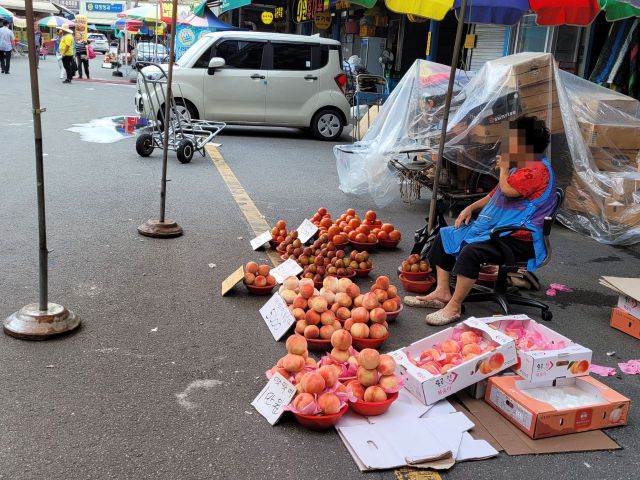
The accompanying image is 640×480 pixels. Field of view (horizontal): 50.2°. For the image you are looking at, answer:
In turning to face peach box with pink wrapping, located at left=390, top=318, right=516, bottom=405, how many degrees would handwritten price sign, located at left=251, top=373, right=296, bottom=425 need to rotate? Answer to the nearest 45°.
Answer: approximately 135° to its left

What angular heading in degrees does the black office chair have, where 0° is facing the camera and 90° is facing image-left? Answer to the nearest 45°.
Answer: approximately 90°

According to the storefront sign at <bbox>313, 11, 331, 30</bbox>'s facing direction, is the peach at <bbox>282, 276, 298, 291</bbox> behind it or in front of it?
in front

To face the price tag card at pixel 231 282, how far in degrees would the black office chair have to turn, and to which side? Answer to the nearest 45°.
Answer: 0° — it already faces it

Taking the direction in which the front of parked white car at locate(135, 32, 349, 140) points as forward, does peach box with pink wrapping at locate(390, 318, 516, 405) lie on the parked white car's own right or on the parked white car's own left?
on the parked white car's own left

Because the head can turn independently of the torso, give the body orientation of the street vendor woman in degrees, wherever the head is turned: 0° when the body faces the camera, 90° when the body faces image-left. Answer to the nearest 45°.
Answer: approximately 90°

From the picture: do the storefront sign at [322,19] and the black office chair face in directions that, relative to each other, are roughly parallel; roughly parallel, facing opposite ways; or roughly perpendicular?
roughly perpendicular

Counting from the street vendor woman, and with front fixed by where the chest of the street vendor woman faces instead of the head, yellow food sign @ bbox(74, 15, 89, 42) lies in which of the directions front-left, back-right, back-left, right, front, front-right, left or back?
front-right

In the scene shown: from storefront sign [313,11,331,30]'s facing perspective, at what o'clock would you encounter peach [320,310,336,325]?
The peach is roughly at 12 o'clock from the storefront sign.

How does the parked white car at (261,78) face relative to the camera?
to the viewer's left

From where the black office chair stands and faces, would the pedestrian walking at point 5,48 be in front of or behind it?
in front

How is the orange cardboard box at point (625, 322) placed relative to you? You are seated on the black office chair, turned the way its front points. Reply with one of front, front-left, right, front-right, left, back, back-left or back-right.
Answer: back

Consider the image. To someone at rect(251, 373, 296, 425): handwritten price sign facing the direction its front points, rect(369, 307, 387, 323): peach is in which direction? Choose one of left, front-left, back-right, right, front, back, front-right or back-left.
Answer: back

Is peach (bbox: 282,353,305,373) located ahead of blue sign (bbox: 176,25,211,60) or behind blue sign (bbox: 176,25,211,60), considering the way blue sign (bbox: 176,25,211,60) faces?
ahead

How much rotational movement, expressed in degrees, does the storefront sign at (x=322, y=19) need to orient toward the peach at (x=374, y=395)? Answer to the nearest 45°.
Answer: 0° — it already faces it
